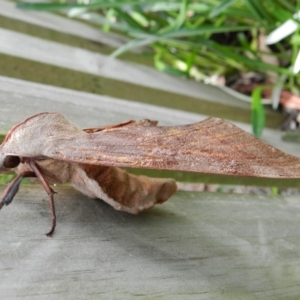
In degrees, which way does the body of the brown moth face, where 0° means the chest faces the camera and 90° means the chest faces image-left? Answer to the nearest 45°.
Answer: approximately 90°

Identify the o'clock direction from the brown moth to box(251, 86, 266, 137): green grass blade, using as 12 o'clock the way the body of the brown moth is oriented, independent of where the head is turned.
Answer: The green grass blade is roughly at 4 o'clock from the brown moth.

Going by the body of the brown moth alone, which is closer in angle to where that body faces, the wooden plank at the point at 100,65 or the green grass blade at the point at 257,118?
the wooden plank

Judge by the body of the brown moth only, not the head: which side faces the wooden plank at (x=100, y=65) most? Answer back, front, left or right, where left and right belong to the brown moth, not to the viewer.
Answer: right
